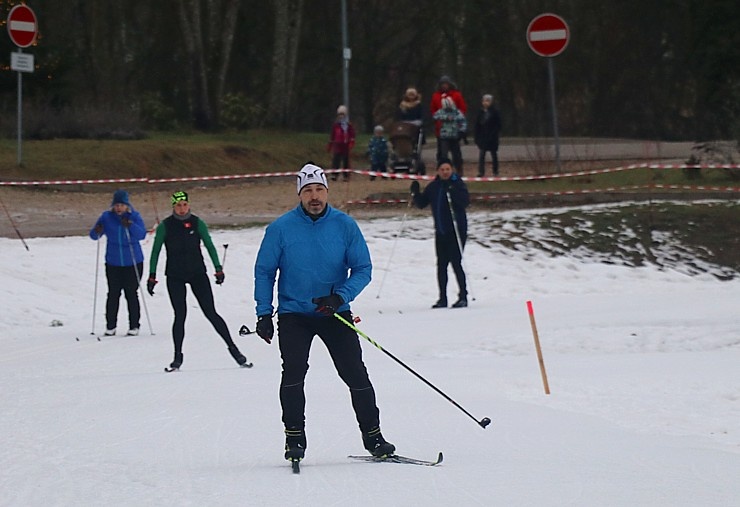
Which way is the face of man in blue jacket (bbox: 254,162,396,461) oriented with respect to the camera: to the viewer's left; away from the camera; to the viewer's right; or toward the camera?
toward the camera

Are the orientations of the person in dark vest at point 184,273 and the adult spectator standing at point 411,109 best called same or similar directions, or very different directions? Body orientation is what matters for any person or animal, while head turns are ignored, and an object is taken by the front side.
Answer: same or similar directions

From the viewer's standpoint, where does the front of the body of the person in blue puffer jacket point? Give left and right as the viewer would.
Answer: facing the viewer

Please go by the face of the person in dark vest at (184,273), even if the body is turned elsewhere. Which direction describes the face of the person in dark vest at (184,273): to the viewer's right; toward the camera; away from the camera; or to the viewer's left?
toward the camera

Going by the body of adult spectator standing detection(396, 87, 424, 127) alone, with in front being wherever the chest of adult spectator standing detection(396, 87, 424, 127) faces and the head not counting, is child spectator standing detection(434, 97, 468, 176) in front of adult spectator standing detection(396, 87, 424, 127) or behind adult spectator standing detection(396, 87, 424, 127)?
in front

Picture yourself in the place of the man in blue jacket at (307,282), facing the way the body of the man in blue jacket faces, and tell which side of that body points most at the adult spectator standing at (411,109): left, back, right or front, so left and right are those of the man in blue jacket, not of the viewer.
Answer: back

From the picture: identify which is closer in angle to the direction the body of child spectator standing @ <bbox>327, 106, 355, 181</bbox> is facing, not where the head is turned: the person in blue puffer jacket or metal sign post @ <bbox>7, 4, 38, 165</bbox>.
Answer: the person in blue puffer jacket

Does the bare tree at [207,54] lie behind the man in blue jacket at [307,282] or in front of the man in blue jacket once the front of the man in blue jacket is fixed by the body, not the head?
behind

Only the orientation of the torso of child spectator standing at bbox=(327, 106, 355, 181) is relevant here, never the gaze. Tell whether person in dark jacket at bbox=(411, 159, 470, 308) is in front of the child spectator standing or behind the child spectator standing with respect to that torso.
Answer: in front

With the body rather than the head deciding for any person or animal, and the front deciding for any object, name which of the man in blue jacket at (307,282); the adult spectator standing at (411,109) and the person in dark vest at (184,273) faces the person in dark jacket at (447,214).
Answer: the adult spectator standing

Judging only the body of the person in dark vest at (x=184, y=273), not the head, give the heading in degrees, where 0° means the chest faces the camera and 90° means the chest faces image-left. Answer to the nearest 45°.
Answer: approximately 0°

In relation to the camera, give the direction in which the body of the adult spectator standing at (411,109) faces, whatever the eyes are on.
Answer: toward the camera
